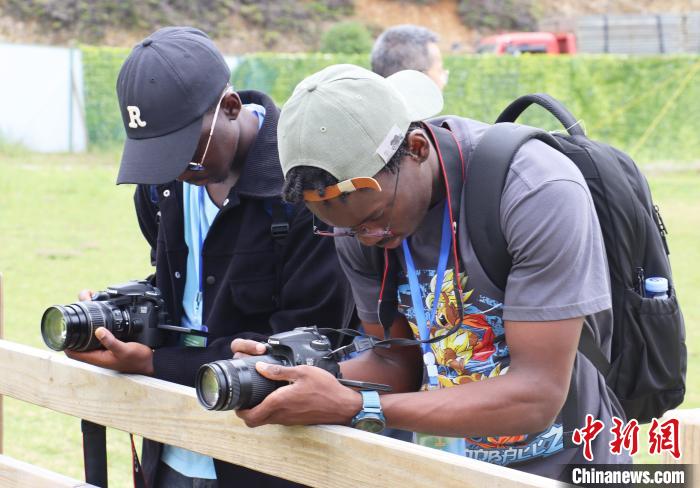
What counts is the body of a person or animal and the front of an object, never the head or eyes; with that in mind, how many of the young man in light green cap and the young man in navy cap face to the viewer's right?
0

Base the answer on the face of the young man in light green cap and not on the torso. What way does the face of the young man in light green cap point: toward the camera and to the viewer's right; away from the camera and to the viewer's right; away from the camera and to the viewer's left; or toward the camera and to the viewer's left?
toward the camera and to the viewer's left

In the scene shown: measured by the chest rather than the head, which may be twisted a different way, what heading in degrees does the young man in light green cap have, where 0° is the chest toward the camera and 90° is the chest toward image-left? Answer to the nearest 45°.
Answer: approximately 45°

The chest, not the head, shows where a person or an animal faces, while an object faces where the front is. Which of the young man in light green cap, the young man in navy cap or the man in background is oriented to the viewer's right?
the man in background

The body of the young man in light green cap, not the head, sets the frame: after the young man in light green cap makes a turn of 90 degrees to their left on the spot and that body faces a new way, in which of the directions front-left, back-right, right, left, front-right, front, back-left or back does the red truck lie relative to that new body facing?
back-left

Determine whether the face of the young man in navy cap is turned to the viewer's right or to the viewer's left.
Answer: to the viewer's left

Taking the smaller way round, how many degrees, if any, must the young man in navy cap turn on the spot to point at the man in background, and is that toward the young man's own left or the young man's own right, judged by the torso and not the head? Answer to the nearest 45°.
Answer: approximately 135° to the young man's own right

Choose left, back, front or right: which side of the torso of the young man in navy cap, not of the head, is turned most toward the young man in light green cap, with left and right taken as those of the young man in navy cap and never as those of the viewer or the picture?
left

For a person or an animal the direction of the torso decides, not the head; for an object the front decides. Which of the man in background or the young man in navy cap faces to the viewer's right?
the man in background

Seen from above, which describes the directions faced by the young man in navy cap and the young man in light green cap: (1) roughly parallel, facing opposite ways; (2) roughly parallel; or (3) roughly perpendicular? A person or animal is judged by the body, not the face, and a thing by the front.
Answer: roughly parallel

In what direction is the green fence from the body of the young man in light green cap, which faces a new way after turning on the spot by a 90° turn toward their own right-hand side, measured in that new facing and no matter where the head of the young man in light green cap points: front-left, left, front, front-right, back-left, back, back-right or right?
front-right
